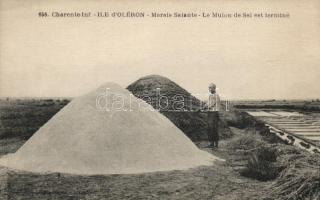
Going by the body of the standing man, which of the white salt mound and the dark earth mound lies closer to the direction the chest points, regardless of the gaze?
the white salt mound

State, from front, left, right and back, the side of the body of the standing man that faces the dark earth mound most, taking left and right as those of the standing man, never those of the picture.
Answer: right

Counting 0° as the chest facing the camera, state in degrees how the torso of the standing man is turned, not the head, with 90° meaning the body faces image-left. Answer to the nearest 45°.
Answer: approximately 45°
